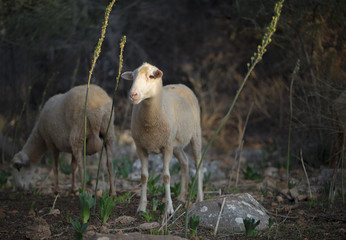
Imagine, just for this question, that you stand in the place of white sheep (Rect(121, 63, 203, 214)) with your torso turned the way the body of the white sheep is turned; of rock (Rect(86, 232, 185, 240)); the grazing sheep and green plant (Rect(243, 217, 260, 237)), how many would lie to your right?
1

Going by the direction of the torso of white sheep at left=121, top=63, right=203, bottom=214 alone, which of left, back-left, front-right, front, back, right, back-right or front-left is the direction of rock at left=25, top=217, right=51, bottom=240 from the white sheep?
front

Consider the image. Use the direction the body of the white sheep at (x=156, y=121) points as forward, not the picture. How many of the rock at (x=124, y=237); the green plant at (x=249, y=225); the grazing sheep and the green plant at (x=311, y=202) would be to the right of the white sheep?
1

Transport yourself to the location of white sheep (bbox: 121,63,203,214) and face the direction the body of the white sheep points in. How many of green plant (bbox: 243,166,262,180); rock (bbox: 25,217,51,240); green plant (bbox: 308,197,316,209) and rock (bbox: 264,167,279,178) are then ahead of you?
1

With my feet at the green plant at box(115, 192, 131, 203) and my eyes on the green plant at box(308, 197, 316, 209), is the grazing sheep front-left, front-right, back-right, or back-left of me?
back-left

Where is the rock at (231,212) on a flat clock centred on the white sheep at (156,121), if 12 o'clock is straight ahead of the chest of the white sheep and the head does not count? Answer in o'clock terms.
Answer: The rock is roughly at 9 o'clock from the white sheep.

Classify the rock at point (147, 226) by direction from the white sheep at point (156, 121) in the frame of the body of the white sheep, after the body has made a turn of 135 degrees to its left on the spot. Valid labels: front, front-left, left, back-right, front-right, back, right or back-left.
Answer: right

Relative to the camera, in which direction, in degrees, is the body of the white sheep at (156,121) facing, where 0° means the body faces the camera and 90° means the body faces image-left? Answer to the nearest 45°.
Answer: approximately 45°

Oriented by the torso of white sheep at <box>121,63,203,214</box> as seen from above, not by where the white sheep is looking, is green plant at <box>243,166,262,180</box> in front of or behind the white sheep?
behind

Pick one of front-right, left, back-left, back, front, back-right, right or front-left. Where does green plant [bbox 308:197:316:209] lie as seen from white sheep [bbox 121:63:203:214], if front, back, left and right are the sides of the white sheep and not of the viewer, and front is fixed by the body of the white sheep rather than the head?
back-left

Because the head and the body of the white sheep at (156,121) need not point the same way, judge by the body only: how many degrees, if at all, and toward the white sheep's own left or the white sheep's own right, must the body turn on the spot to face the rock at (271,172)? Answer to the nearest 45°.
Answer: approximately 180°

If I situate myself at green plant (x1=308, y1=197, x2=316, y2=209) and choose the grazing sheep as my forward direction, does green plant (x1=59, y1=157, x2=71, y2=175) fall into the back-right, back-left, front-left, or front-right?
front-right

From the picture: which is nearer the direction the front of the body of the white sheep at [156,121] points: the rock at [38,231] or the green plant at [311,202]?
the rock

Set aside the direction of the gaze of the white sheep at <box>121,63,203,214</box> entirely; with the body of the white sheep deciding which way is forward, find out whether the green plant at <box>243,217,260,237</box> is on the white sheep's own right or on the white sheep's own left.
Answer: on the white sheep's own left

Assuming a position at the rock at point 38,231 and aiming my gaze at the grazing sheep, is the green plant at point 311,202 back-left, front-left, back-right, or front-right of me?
front-right
